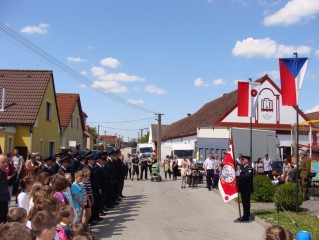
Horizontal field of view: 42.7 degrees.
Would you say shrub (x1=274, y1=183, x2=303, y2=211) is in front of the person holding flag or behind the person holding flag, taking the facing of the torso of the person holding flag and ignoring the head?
behind

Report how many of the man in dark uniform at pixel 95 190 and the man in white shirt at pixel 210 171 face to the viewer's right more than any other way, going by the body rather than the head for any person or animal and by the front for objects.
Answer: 1

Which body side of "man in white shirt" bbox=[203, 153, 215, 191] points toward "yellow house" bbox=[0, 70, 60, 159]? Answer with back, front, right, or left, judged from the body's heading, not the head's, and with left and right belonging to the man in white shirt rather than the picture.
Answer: right

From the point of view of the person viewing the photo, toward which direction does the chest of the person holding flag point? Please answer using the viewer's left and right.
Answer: facing to the left of the viewer

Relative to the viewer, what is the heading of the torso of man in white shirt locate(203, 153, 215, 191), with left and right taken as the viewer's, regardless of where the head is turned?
facing the viewer

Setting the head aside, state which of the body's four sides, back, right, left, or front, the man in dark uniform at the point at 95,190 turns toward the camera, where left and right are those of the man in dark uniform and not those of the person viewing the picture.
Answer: right

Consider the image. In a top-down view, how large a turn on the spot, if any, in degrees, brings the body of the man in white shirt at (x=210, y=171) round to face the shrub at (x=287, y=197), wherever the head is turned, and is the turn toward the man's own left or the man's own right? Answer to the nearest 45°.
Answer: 0° — they already face it

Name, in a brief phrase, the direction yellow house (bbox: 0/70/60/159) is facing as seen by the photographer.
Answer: facing the viewer and to the right of the viewer

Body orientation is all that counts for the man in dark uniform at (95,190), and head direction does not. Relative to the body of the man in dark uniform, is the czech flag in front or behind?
in front

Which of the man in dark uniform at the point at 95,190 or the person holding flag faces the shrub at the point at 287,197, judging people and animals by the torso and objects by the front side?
the man in dark uniform

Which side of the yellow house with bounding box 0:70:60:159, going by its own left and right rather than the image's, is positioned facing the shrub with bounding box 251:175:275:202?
front
